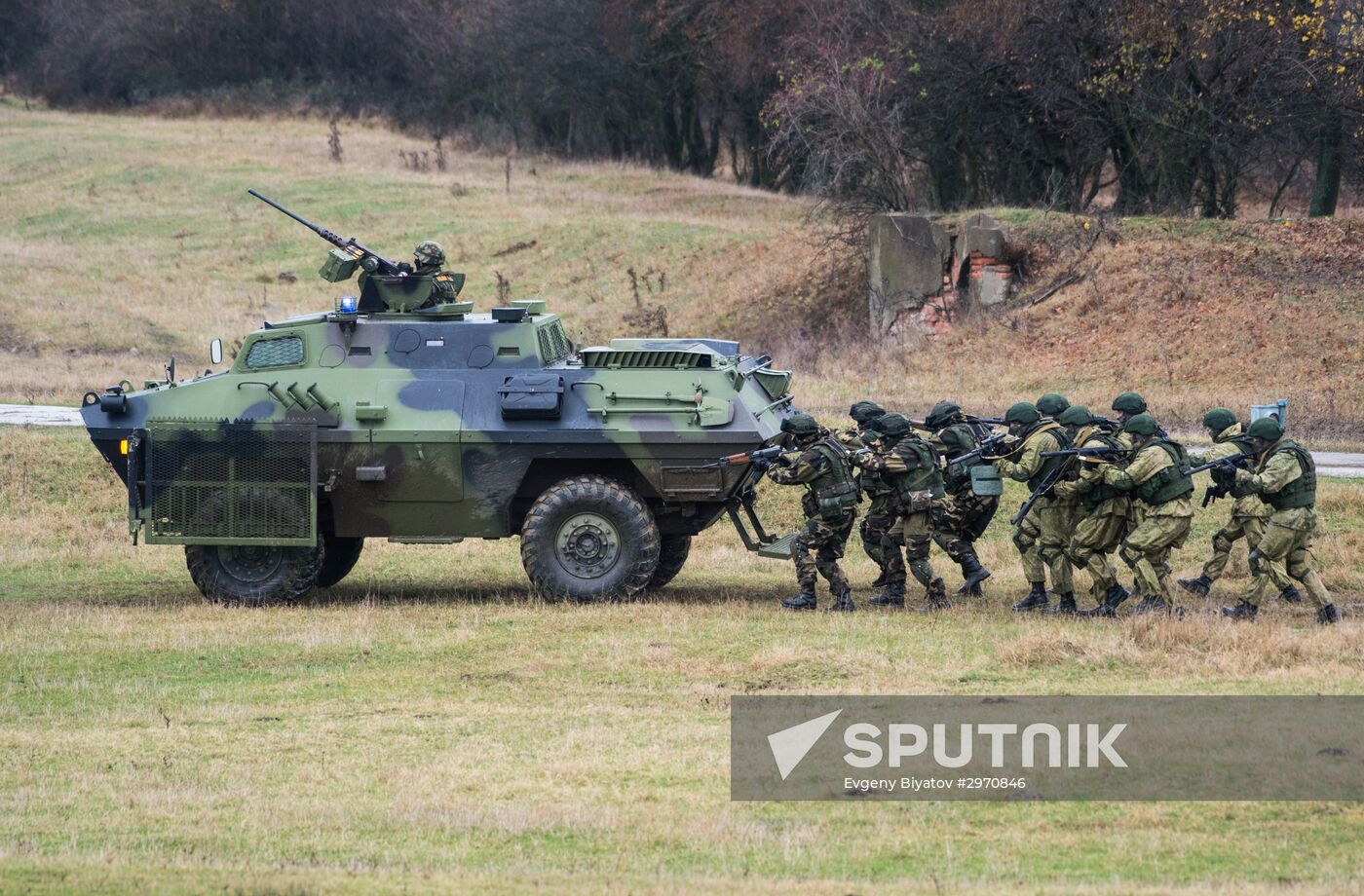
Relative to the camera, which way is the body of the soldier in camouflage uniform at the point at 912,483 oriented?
to the viewer's left

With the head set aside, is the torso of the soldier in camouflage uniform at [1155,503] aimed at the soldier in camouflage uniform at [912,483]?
yes

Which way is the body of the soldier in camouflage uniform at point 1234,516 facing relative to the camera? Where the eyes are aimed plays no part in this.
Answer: to the viewer's left

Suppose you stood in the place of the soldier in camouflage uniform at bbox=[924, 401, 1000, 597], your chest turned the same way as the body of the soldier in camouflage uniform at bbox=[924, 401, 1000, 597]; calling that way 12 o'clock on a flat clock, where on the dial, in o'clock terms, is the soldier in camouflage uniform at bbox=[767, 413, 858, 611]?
the soldier in camouflage uniform at bbox=[767, 413, 858, 611] is roughly at 11 o'clock from the soldier in camouflage uniform at bbox=[924, 401, 1000, 597].

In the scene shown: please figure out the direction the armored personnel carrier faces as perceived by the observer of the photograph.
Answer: facing to the left of the viewer

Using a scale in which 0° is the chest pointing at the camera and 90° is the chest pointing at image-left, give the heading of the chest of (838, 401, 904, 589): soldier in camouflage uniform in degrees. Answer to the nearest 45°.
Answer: approximately 90°

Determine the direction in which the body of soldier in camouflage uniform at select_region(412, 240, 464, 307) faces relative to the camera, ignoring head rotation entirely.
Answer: to the viewer's left

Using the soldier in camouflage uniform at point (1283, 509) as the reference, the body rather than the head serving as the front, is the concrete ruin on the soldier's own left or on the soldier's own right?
on the soldier's own right

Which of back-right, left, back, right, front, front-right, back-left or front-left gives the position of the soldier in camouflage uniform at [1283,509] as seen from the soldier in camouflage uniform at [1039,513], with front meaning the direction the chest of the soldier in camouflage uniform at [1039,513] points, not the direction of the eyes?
back

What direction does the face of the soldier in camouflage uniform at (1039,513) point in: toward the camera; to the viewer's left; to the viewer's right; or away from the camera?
to the viewer's left

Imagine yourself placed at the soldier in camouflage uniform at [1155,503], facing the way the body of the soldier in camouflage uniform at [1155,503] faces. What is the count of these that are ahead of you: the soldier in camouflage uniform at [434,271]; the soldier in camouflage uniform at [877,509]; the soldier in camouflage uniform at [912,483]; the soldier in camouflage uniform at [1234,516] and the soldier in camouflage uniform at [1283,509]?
3

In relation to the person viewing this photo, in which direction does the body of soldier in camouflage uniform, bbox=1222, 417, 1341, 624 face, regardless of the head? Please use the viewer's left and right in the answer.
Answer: facing to the left of the viewer

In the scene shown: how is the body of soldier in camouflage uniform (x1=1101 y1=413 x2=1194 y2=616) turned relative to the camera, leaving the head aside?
to the viewer's left

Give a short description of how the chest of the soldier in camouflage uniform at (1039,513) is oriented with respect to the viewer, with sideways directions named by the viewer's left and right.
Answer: facing to the left of the viewer
